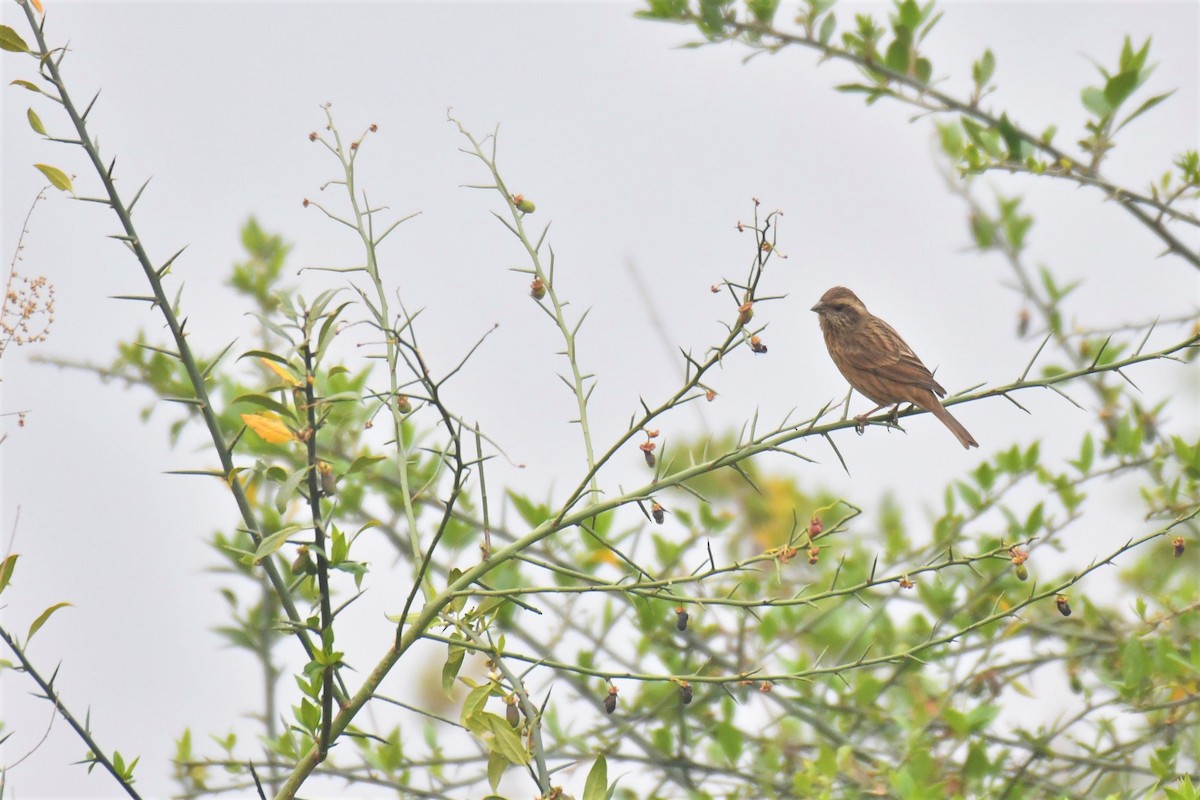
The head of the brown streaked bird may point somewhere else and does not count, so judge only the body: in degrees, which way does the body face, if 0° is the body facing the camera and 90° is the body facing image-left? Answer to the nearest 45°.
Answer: approximately 90°

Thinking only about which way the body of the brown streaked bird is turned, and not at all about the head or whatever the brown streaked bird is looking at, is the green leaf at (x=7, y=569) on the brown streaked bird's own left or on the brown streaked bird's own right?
on the brown streaked bird's own left
